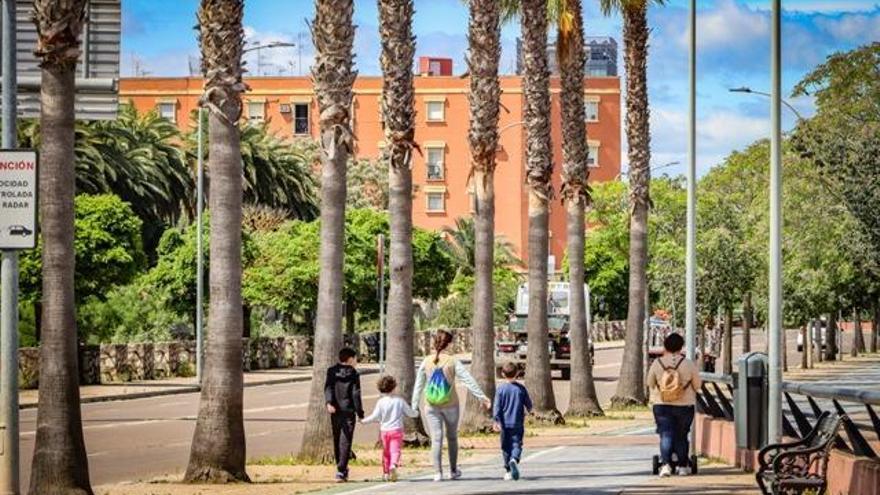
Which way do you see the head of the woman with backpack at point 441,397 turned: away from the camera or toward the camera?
away from the camera

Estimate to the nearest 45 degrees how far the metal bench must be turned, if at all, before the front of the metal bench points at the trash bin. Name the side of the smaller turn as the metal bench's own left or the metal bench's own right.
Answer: approximately 90° to the metal bench's own right

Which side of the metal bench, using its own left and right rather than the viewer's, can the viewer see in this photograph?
left

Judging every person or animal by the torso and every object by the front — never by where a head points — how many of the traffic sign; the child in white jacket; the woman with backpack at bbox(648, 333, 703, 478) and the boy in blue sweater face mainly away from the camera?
3

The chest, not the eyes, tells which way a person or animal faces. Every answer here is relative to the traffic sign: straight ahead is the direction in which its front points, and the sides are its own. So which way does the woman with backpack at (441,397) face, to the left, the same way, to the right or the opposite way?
the opposite way

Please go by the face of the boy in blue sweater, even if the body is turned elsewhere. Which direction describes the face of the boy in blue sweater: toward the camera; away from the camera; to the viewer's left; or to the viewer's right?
away from the camera

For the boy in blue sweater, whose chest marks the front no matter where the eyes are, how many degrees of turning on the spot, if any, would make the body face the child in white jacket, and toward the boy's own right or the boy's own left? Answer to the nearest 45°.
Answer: approximately 90° to the boy's own left

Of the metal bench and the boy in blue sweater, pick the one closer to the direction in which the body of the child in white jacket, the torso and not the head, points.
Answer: the boy in blue sweater

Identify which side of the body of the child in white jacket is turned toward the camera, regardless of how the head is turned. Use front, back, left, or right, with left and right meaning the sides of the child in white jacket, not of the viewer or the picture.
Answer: back

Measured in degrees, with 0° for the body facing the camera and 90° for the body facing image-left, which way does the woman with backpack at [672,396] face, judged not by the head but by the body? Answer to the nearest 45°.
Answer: approximately 180°

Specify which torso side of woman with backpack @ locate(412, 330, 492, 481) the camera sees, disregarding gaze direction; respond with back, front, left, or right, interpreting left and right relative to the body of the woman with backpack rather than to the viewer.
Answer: back

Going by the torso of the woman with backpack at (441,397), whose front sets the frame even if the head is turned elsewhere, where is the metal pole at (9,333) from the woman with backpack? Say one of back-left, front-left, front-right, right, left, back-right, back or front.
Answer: back-left
